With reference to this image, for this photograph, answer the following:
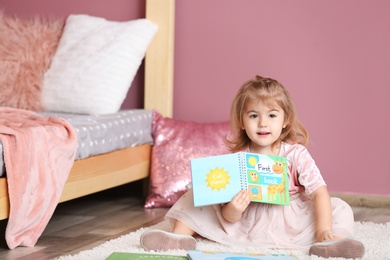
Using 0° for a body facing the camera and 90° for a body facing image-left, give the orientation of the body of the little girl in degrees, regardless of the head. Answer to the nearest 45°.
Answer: approximately 0°

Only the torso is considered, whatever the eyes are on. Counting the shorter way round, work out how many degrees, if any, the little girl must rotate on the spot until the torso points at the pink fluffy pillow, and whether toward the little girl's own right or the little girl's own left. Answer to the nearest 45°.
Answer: approximately 135° to the little girl's own right

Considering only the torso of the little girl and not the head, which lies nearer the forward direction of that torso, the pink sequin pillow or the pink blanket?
the pink blanket

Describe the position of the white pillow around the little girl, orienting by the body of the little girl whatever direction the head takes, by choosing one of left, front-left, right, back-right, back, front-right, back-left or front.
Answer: back-right

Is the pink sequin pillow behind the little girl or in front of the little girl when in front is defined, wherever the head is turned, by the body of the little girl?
behind

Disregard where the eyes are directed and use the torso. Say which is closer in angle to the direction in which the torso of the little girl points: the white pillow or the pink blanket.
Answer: the pink blanket

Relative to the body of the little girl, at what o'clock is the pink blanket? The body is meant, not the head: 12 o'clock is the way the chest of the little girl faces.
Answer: The pink blanket is roughly at 3 o'clock from the little girl.

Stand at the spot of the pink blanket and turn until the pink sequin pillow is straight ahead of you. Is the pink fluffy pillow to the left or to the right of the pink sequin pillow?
left
